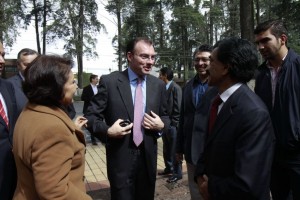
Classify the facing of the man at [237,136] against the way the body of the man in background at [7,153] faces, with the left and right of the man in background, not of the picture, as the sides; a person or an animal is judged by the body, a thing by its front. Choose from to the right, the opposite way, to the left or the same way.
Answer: the opposite way

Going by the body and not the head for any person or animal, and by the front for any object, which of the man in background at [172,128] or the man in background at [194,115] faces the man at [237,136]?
the man in background at [194,115]

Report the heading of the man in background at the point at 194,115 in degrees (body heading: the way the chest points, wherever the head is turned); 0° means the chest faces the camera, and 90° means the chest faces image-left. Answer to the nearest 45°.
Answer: approximately 0°

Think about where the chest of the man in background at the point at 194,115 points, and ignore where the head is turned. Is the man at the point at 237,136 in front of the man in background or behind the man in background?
in front

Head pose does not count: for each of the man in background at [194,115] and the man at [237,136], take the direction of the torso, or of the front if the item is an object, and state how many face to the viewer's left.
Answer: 1

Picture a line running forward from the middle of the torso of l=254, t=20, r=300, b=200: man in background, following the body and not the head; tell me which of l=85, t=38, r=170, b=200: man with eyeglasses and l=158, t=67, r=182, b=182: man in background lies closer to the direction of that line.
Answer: the man with eyeglasses

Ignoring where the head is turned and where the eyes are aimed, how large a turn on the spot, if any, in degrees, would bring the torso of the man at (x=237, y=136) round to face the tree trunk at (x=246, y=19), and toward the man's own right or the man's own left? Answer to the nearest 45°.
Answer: approximately 90° to the man's own right

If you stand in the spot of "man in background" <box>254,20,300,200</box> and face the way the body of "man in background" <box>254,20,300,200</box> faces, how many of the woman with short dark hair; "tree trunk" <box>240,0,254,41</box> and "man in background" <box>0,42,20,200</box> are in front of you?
2

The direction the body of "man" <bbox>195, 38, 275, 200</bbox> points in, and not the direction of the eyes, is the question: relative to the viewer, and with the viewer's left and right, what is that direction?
facing to the left of the viewer

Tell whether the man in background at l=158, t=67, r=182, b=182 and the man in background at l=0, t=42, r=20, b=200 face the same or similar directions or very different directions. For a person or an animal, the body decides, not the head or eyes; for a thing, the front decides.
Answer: very different directions
